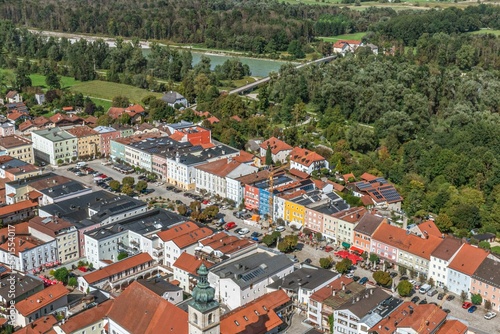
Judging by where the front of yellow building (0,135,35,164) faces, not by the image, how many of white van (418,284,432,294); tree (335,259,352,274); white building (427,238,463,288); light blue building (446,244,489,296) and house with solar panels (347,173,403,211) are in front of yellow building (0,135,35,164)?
5

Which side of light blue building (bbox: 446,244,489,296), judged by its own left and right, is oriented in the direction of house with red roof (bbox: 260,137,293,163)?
right

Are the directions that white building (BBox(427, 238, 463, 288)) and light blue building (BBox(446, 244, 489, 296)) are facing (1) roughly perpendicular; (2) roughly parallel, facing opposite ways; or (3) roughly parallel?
roughly parallel

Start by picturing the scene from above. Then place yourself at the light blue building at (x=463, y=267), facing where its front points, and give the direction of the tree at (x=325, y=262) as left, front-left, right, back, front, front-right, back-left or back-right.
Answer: front-right

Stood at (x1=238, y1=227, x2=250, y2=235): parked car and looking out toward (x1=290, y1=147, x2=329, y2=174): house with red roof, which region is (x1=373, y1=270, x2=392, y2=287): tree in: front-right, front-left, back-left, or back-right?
back-right

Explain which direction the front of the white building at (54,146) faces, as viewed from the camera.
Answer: facing the viewer and to the right of the viewer

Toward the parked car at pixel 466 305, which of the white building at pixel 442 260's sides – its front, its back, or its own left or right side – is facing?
left

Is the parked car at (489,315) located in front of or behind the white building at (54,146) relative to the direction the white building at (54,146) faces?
in front

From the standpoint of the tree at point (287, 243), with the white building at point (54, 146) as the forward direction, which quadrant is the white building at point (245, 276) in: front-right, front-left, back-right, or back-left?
back-left

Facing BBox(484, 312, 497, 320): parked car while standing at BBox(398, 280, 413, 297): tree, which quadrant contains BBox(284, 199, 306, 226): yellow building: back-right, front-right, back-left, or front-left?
back-left

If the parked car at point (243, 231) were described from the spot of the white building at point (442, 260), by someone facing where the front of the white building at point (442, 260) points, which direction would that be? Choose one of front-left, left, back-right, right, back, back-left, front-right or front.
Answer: front-right

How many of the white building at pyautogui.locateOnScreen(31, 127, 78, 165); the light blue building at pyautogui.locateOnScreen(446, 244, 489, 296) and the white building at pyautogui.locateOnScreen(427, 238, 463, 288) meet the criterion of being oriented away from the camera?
0

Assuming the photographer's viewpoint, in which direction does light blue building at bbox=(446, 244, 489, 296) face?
facing the viewer and to the left of the viewer

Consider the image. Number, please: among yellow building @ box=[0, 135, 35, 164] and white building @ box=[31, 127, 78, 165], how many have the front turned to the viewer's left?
0

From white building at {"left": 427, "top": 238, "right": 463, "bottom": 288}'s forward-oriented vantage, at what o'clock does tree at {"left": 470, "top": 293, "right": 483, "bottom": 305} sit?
The tree is roughly at 9 o'clock from the white building.
